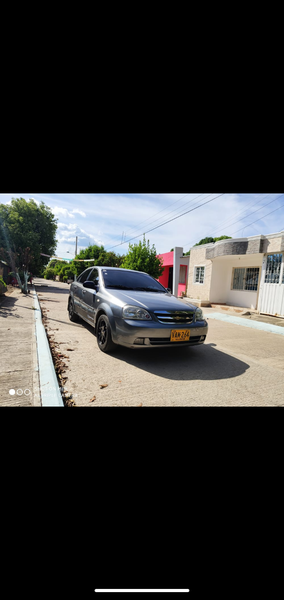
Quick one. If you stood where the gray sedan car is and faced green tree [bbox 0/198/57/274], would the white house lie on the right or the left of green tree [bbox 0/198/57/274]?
right

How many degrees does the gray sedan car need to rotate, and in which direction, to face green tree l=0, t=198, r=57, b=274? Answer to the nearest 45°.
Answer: approximately 180°

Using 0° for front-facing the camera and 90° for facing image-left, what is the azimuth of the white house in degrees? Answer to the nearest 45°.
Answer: approximately 45°

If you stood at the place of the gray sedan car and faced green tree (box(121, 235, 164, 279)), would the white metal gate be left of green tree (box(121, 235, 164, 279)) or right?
right

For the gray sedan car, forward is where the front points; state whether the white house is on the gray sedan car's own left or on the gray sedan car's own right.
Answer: on the gray sedan car's own left

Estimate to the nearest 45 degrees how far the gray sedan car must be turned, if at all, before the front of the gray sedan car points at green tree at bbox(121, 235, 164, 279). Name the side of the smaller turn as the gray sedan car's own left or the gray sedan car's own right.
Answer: approximately 135° to the gray sedan car's own left

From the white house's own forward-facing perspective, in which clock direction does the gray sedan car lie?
The gray sedan car is roughly at 11 o'clock from the white house.

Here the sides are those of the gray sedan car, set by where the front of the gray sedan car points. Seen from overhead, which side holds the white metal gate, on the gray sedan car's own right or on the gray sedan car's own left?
on the gray sedan car's own left

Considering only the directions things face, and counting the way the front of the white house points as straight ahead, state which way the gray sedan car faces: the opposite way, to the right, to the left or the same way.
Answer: to the left
